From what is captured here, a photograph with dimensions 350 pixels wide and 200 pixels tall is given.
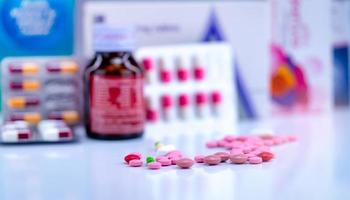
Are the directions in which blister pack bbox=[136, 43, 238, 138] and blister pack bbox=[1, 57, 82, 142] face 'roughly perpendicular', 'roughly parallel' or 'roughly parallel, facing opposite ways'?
roughly parallel

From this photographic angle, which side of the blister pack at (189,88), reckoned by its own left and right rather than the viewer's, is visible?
front

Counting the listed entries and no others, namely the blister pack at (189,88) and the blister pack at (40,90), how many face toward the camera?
2

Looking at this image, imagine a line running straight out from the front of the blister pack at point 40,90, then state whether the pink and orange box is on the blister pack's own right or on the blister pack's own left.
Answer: on the blister pack's own left

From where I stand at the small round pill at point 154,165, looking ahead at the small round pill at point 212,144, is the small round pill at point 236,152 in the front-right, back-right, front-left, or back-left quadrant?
front-right

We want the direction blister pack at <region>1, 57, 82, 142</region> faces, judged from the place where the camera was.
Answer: facing the viewer
